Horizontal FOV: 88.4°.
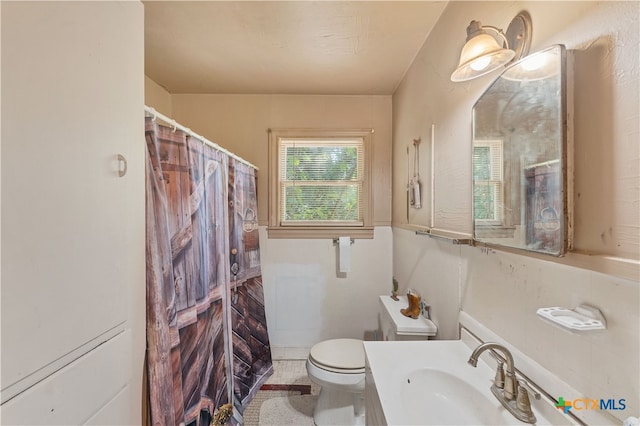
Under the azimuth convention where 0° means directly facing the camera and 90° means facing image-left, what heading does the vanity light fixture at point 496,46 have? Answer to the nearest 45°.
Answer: approximately 45°

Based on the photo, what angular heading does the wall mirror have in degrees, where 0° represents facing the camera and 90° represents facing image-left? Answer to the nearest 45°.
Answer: approximately 45°

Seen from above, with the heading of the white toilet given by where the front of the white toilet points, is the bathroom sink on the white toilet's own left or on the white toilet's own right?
on the white toilet's own left

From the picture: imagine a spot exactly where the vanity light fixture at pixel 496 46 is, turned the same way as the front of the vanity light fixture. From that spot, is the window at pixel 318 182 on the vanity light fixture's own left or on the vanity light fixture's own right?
on the vanity light fixture's own right

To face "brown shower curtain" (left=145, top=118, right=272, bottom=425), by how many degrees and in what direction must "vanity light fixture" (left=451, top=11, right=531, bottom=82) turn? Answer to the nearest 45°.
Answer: approximately 45° to its right
